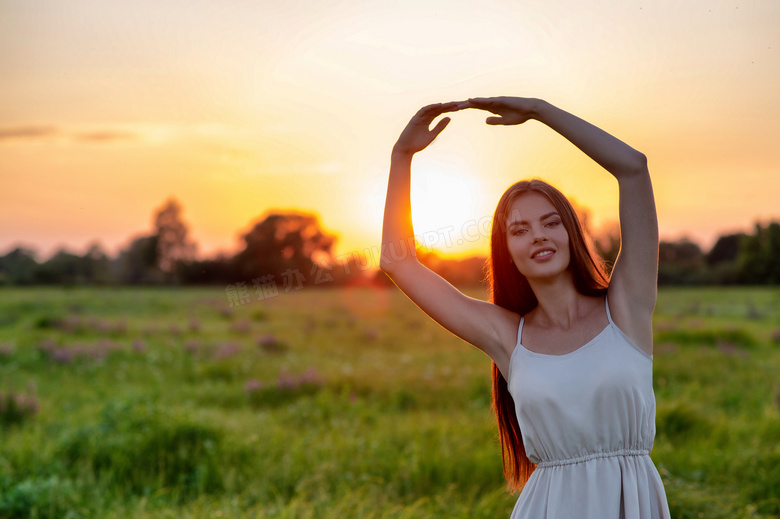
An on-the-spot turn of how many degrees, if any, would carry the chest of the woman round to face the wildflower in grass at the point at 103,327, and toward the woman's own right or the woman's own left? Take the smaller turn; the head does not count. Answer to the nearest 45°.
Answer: approximately 135° to the woman's own right

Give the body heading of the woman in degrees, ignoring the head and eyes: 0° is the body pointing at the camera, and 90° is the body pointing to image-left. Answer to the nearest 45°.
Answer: approximately 0°

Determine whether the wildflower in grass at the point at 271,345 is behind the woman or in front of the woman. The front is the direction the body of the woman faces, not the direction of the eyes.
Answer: behind

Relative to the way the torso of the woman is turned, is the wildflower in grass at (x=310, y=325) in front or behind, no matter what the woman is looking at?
behind

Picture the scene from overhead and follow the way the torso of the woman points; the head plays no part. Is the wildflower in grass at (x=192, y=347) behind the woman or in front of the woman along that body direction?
behind

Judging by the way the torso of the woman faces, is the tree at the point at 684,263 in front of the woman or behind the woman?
behind

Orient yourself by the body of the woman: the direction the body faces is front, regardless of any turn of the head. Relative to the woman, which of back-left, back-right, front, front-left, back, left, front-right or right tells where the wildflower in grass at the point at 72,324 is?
back-right

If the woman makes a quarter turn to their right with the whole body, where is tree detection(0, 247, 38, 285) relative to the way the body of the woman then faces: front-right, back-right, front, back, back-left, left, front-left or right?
front-right

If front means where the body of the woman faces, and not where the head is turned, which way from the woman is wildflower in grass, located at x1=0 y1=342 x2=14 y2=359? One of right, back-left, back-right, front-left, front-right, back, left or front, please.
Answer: back-right

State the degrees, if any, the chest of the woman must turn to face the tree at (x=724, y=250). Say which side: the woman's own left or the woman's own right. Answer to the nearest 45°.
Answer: approximately 180°

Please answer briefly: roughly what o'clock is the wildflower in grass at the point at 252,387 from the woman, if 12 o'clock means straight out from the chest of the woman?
The wildflower in grass is roughly at 5 o'clock from the woman.
